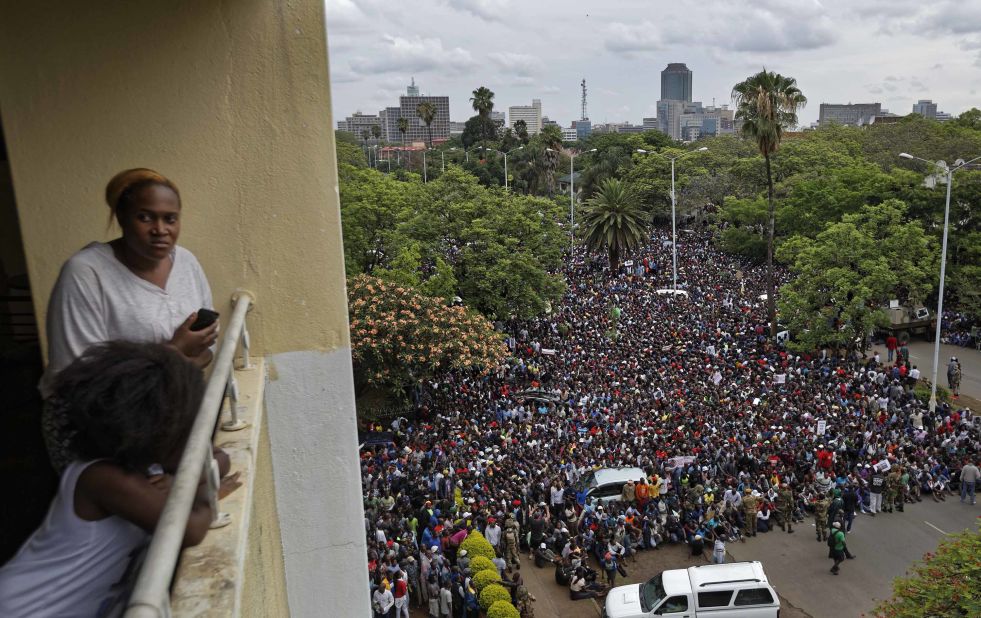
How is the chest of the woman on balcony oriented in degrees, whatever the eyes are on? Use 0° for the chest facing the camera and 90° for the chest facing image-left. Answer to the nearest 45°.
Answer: approximately 315°

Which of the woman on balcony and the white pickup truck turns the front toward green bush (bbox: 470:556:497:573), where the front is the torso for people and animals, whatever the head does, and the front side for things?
the white pickup truck

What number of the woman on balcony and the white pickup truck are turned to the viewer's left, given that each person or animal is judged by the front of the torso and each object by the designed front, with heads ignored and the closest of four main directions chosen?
1

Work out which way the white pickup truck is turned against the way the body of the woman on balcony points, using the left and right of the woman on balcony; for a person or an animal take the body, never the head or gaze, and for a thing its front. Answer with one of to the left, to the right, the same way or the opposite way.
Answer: the opposite way

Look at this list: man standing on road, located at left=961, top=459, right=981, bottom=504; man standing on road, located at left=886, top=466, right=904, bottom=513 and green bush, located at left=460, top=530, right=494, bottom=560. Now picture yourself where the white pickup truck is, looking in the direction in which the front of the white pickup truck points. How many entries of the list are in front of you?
1

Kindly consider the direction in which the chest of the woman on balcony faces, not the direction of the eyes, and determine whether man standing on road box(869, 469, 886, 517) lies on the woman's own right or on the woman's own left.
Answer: on the woman's own left

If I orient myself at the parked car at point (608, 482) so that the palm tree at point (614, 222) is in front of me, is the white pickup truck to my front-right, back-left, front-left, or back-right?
back-right

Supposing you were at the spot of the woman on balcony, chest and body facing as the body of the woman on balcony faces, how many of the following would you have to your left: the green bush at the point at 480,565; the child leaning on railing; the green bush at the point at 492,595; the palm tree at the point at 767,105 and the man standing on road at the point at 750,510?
4

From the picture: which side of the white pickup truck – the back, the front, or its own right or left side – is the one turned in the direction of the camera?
left

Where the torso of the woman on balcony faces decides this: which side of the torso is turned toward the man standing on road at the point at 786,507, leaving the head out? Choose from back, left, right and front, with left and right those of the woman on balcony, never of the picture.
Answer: left

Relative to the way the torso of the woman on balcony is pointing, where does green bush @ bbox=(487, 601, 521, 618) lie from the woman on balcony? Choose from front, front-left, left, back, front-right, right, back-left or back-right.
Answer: left

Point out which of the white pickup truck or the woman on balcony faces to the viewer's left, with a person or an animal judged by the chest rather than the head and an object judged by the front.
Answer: the white pickup truck

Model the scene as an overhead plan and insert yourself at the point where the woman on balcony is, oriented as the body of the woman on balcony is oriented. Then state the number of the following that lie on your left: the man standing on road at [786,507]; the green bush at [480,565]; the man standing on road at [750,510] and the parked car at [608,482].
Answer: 4

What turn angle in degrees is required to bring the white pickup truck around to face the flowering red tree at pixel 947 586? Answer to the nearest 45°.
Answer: approximately 135° to its left

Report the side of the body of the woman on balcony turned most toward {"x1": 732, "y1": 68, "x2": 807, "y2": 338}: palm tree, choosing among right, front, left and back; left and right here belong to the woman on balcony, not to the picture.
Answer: left

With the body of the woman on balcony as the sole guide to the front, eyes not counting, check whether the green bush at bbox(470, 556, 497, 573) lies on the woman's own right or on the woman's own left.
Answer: on the woman's own left
